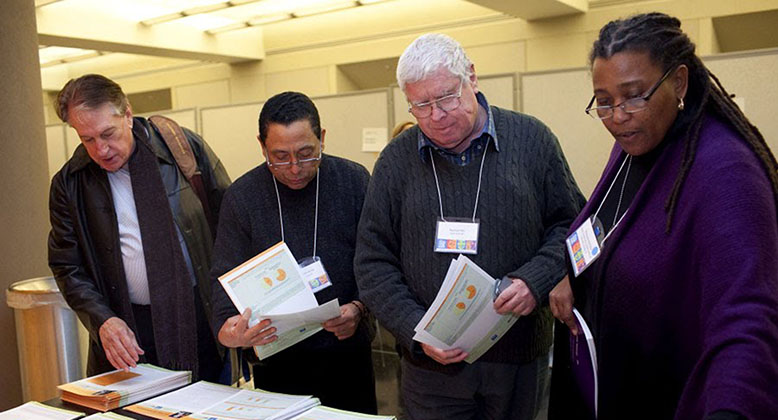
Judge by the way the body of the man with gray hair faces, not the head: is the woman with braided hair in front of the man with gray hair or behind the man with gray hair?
in front

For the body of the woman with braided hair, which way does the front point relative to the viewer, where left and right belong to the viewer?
facing the viewer and to the left of the viewer

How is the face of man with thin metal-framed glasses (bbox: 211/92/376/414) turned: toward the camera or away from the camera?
toward the camera

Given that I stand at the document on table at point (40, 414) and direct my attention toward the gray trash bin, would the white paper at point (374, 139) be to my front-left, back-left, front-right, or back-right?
front-right

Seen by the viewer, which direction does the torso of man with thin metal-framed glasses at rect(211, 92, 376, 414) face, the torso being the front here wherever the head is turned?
toward the camera

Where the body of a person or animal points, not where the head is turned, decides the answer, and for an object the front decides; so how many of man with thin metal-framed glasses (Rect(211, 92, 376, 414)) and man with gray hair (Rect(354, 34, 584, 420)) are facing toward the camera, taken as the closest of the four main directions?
2

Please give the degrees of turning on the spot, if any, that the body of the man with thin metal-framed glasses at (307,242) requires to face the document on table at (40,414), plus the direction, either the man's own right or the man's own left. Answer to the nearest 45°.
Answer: approximately 90° to the man's own right

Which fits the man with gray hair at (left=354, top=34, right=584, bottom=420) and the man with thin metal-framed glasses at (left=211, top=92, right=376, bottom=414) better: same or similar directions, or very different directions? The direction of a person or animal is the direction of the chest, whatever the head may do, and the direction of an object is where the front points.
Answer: same or similar directions

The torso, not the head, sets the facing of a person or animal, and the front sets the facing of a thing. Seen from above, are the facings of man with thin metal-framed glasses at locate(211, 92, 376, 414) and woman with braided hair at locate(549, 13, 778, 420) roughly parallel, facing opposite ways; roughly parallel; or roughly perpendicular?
roughly perpendicular

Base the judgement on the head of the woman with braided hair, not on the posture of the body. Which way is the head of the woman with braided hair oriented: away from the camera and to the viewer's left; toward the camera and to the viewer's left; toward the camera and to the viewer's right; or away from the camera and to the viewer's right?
toward the camera and to the viewer's left

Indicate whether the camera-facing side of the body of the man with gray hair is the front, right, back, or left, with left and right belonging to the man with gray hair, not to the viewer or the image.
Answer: front

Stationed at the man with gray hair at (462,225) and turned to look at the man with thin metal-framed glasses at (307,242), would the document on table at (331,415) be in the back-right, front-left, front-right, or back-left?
front-left

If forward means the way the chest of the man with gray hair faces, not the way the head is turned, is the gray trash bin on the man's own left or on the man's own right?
on the man's own right
